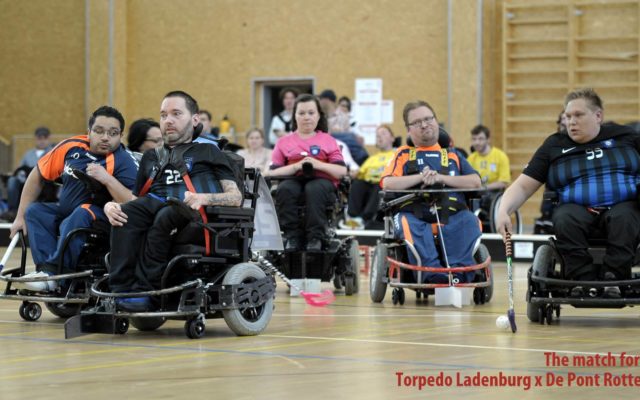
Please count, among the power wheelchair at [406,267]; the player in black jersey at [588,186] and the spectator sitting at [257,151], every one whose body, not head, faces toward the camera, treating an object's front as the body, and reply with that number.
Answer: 3

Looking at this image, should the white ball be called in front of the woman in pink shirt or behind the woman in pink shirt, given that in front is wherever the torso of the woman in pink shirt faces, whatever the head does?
in front

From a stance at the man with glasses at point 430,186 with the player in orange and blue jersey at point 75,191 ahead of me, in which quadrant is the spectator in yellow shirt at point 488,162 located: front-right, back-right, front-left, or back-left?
back-right

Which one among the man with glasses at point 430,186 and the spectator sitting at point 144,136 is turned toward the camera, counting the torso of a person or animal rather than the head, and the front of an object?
the man with glasses

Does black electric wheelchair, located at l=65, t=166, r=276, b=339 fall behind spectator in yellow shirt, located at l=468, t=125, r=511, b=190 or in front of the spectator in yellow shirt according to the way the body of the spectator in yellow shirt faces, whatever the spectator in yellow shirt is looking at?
in front

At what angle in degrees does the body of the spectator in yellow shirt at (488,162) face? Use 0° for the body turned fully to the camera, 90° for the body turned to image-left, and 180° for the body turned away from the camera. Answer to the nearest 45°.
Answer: approximately 45°

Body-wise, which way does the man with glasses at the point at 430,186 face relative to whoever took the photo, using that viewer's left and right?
facing the viewer

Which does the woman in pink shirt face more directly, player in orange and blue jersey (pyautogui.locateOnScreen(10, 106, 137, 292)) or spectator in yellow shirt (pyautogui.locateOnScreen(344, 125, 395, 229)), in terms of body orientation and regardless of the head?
the player in orange and blue jersey

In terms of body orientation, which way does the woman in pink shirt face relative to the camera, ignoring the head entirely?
toward the camera

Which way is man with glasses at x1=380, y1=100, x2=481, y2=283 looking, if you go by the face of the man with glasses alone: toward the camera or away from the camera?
toward the camera

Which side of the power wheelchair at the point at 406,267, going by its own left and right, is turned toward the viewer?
front

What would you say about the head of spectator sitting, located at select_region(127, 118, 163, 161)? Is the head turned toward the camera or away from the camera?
toward the camera
